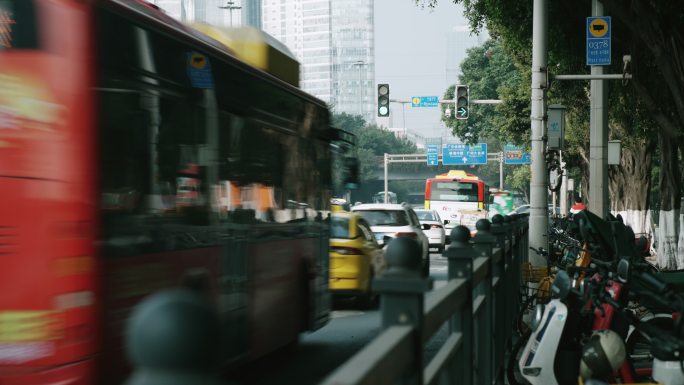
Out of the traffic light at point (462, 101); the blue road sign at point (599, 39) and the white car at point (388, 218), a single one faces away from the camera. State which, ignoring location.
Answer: the white car

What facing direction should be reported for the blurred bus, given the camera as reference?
facing away from the viewer and to the right of the viewer

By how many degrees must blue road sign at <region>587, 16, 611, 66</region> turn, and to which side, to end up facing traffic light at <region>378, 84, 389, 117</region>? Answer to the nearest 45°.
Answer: approximately 135° to its right

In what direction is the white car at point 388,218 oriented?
away from the camera

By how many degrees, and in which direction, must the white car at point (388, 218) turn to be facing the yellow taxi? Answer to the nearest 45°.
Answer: approximately 180°

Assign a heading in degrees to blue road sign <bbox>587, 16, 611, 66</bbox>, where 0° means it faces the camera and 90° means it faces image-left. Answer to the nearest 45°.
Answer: approximately 0°

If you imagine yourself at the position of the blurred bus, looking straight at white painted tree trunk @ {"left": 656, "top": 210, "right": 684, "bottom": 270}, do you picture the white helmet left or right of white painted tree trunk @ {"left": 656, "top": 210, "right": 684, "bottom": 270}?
right

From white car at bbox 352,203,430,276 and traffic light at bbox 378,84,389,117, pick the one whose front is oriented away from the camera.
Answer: the white car
